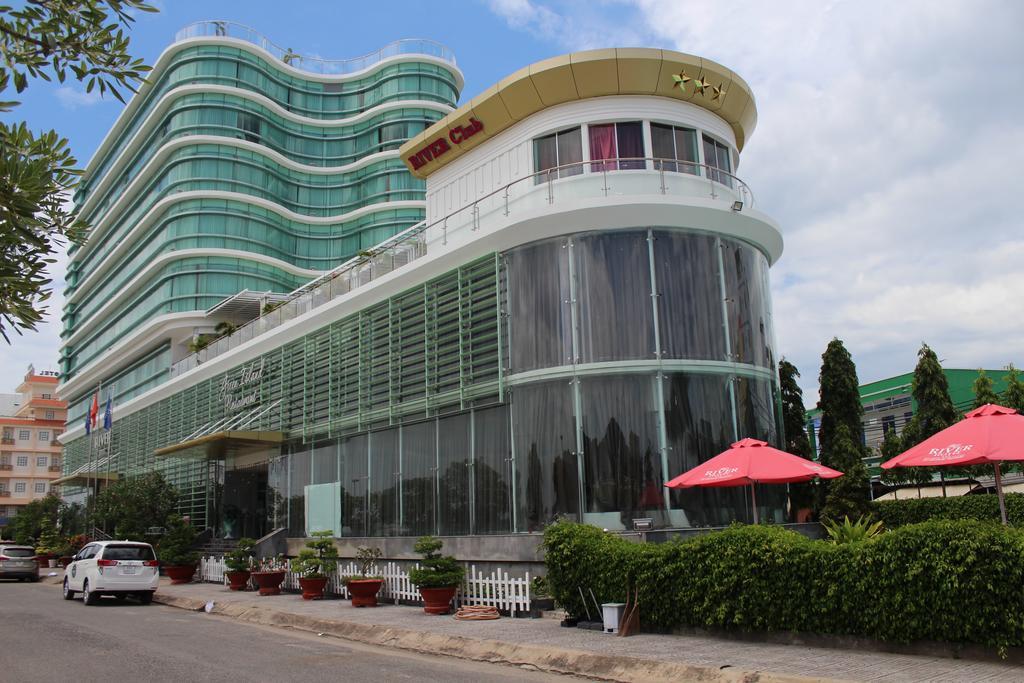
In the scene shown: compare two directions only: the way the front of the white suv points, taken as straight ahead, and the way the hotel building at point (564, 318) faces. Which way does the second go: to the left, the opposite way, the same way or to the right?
to the left

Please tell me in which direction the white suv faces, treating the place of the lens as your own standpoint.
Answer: facing away from the viewer and to the left of the viewer

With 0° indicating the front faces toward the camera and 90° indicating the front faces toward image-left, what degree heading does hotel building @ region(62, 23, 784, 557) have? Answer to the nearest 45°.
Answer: approximately 45°

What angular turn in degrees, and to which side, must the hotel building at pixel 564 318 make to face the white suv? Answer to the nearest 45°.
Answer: approximately 45° to its right

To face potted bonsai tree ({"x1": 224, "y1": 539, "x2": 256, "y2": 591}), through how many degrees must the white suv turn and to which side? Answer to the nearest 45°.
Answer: approximately 90° to its right

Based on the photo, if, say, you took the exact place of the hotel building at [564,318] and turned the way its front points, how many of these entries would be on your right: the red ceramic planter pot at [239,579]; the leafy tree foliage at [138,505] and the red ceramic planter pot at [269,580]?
3

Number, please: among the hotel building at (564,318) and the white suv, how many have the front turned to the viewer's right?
0

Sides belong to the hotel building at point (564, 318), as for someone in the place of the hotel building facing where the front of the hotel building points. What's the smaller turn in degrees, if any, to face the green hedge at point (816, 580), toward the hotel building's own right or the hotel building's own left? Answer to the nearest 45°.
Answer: approximately 45° to the hotel building's own left

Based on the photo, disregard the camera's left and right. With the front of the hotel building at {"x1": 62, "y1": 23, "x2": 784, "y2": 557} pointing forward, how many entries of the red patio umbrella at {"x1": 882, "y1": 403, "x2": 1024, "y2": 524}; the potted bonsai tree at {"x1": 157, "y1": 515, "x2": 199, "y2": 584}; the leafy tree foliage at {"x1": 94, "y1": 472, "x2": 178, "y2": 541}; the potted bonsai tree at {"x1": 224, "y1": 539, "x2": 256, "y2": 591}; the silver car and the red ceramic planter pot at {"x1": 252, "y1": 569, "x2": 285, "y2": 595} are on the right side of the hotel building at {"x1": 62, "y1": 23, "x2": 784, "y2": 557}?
5
